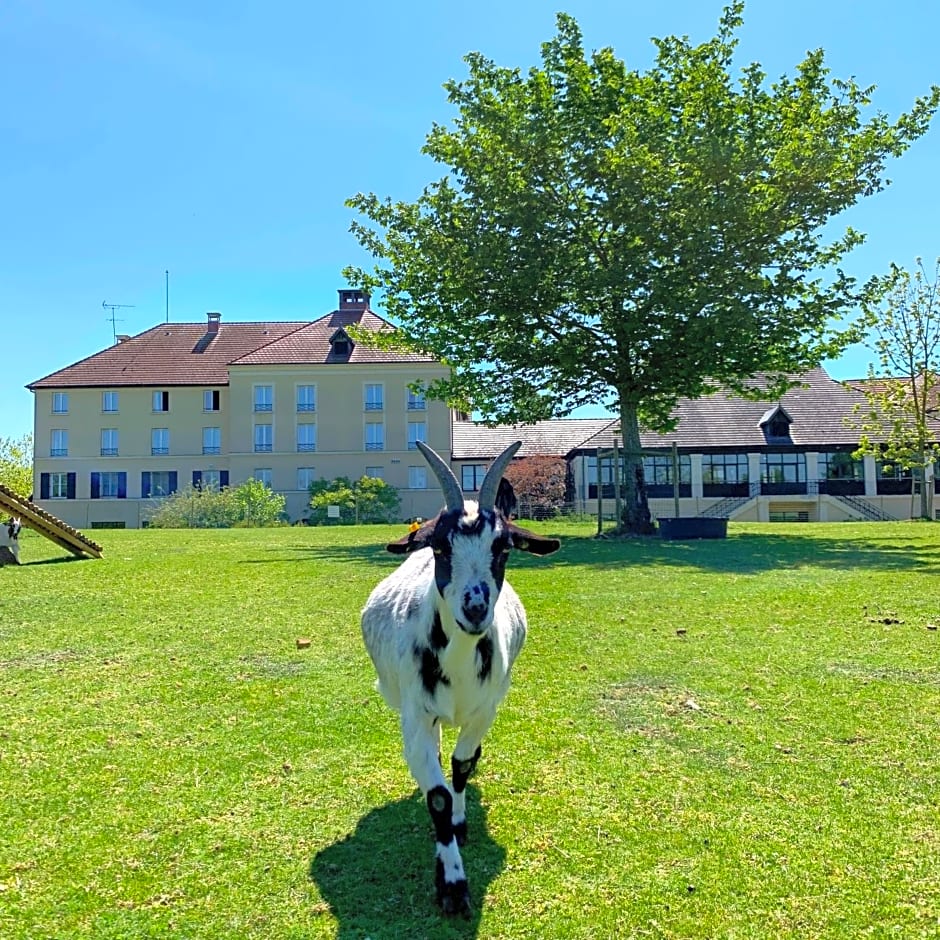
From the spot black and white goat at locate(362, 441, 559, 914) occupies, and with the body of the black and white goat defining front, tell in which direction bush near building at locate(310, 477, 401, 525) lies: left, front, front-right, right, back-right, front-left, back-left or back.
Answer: back

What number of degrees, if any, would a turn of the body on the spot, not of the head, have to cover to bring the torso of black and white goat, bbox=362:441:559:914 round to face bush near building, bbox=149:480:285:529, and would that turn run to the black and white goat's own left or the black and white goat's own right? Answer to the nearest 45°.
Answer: approximately 180°

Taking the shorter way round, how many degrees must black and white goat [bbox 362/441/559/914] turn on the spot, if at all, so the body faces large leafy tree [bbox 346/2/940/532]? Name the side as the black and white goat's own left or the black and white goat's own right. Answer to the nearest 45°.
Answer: approximately 180°

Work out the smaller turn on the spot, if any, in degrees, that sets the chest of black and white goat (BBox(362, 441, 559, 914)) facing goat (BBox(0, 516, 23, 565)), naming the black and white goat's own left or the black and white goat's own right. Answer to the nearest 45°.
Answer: approximately 135° to the black and white goat's own right

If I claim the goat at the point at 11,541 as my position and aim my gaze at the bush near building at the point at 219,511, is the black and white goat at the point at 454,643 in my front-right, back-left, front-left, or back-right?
back-right

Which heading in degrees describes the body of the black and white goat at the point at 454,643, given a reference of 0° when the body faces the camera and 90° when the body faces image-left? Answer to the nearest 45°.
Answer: approximately 0°

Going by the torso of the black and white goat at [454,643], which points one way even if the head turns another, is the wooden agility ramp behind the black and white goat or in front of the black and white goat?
behind
